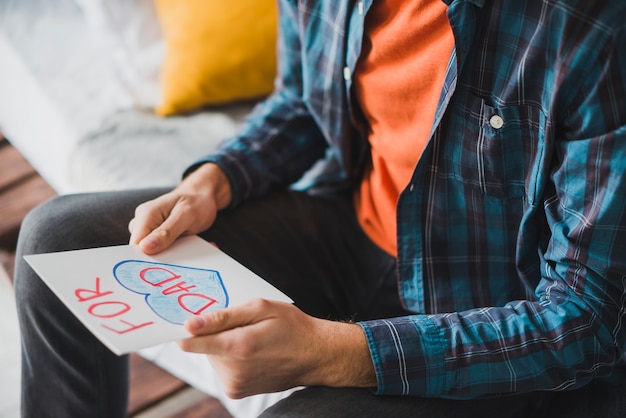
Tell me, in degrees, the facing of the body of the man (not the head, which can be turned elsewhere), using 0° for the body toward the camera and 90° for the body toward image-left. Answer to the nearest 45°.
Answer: approximately 45°

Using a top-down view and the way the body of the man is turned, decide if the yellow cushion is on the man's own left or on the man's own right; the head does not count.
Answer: on the man's own right
